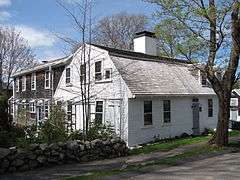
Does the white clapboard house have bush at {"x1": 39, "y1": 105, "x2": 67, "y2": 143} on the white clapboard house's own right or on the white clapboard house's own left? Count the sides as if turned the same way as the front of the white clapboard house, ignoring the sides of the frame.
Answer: on the white clapboard house's own right

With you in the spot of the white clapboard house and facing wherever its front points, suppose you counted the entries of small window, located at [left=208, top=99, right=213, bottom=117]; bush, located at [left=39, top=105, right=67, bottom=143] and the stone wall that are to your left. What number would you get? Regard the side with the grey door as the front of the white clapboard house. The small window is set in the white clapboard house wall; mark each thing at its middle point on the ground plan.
1

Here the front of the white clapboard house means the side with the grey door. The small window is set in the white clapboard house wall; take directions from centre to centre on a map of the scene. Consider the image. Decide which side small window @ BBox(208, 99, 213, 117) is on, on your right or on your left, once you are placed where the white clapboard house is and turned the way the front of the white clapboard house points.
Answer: on your left

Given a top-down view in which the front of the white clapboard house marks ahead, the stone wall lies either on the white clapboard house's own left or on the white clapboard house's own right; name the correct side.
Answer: on the white clapboard house's own right

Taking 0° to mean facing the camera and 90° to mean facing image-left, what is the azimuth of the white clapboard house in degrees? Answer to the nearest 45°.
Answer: approximately 315°
